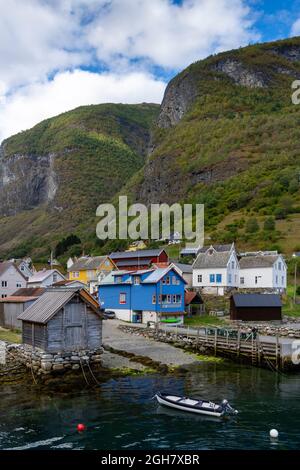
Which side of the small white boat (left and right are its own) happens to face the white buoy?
back

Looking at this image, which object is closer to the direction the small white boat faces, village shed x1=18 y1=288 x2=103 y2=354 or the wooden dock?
the village shed

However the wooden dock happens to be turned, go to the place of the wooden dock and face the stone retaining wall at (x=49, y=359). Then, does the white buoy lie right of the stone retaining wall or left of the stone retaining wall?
left

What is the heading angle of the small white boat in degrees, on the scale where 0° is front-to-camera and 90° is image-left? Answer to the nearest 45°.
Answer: approximately 135°

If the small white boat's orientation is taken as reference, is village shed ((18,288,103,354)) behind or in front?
in front

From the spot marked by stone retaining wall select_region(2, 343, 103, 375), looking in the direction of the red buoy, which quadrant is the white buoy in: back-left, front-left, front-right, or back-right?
front-left

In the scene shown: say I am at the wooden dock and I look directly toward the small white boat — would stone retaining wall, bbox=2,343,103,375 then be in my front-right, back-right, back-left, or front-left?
front-right

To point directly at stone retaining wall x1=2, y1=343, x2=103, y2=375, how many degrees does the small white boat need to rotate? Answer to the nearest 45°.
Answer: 0° — it already faces it

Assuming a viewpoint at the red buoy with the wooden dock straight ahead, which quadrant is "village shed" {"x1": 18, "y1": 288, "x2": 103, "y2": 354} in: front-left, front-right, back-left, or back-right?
front-left

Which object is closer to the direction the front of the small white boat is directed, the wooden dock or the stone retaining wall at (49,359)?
the stone retaining wall
